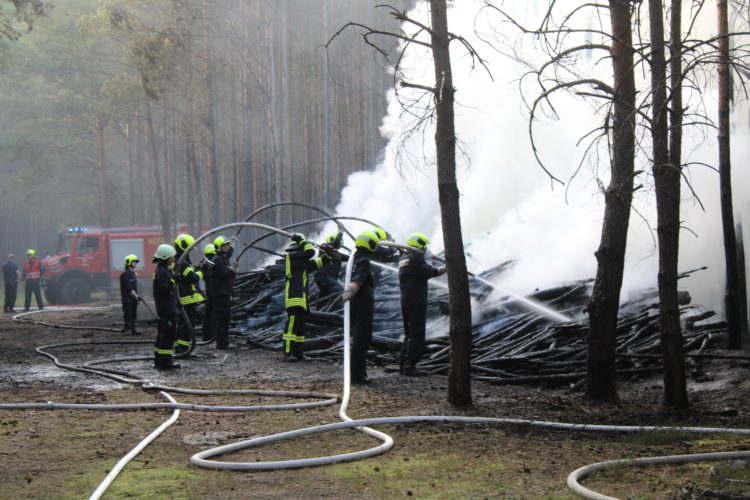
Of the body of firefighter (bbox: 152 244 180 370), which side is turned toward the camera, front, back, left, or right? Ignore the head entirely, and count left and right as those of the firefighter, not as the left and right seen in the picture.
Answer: right

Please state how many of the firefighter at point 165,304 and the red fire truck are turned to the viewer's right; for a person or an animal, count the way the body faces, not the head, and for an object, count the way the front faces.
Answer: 1

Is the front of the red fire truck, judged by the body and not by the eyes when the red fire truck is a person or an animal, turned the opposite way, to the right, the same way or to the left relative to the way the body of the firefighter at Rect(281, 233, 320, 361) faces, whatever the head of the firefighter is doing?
the opposite way

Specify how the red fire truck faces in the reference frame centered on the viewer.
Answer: facing the viewer and to the left of the viewer

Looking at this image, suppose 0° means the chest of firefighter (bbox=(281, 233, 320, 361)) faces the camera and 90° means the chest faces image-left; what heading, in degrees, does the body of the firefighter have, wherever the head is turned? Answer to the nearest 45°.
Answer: approximately 225°

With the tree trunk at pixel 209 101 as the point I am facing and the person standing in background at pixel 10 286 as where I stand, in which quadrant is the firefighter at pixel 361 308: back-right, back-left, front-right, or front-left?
back-right

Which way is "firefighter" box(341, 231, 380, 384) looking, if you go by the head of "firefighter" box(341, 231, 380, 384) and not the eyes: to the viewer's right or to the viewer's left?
to the viewer's right

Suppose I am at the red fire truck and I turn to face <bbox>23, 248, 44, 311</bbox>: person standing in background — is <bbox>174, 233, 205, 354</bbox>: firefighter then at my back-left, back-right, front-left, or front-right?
front-left

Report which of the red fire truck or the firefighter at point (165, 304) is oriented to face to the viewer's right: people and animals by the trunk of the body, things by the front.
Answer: the firefighter

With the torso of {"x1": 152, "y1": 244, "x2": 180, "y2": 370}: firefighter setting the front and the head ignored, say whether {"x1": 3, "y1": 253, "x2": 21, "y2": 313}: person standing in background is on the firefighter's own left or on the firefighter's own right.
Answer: on the firefighter's own left

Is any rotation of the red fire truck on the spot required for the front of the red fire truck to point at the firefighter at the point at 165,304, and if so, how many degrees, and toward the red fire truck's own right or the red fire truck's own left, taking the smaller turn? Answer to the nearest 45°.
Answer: approximately 45° to the red fire truck's own left
